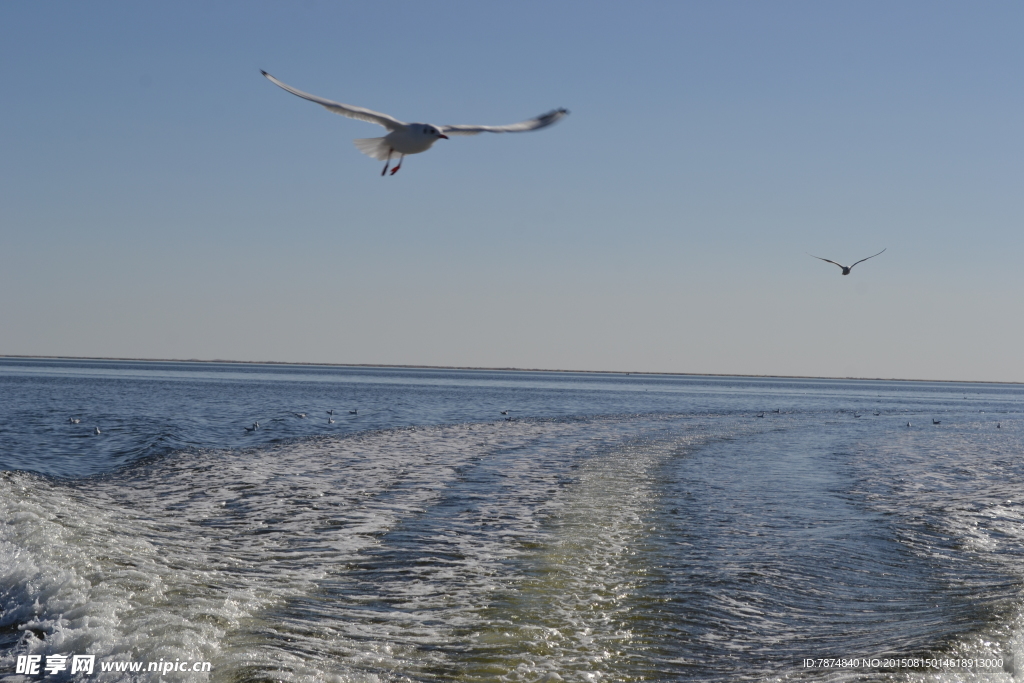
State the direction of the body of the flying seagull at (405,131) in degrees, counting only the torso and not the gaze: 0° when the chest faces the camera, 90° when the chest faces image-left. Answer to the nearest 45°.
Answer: approximately 315°
